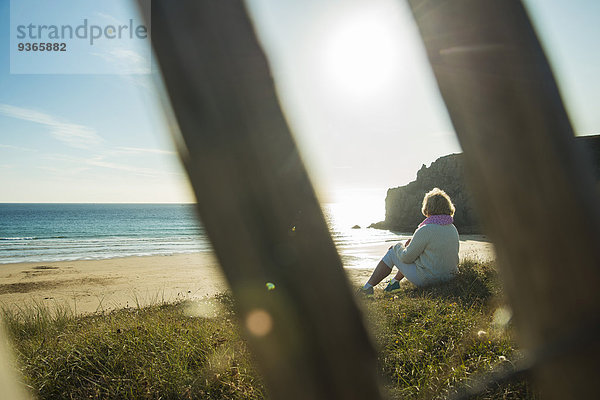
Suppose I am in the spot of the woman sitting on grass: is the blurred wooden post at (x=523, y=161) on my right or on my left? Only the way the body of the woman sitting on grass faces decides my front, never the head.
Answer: on my left

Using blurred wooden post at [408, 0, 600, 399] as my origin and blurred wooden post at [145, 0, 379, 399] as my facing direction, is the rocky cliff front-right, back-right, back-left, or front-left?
back-right

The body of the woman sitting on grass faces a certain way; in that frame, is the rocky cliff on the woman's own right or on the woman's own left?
on the woman's own right

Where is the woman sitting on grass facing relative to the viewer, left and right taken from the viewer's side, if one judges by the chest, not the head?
facing away from the viewer and to the left of the viewer

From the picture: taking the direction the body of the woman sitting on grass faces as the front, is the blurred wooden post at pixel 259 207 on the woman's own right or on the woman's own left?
on the woman's own left
